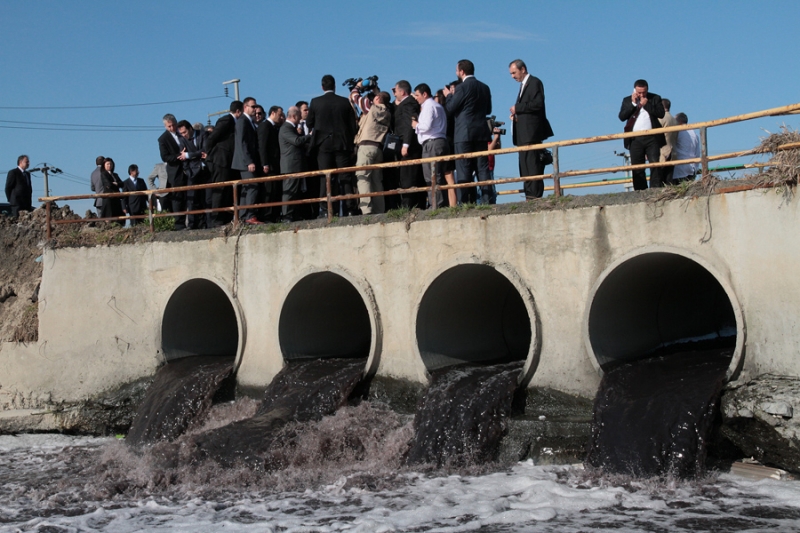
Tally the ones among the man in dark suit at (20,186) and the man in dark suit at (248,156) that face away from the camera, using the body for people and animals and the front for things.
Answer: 0

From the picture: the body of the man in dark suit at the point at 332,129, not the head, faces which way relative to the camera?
away from the camera

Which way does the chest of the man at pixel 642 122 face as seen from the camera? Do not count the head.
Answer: toward the camera

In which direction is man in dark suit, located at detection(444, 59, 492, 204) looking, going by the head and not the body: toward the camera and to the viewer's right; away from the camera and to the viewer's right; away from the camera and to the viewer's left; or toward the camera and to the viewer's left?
away from the camera and to the viewer's left

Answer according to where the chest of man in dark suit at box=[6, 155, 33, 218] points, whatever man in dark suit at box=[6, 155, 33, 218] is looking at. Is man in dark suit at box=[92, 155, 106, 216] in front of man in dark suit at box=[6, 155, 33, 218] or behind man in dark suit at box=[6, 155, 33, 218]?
in front

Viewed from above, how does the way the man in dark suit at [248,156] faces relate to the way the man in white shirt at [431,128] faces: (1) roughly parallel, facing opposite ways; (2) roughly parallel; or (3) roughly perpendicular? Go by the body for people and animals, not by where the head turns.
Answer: roughly parallel, facing opposite ways

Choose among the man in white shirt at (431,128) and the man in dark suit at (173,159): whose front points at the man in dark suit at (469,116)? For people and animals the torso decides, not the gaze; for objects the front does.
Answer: the man in dark suit at (173,159)

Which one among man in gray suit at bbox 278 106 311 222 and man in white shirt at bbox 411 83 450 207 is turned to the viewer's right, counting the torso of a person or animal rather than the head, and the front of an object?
the man in gray suit

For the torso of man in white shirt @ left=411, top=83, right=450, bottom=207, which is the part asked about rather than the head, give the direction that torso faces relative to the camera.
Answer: to the viewer's left

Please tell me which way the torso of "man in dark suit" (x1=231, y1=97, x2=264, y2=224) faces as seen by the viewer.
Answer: to the viewer's right

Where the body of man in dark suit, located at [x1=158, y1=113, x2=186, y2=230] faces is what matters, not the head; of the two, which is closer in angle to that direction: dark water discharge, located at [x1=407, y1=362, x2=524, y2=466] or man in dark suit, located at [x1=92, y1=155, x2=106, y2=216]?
the dark water discharge

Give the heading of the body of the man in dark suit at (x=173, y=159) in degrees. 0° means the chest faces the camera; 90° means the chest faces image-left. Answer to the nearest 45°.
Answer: approximately 315°

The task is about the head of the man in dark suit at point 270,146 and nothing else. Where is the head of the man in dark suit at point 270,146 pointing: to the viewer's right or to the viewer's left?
to the viewer's right

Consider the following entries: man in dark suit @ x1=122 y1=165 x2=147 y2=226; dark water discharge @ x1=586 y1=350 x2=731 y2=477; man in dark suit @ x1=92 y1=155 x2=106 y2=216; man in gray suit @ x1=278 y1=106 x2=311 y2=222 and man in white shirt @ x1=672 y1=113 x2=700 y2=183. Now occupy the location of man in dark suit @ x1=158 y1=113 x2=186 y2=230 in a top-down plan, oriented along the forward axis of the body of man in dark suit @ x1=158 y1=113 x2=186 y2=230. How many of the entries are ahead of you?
3
